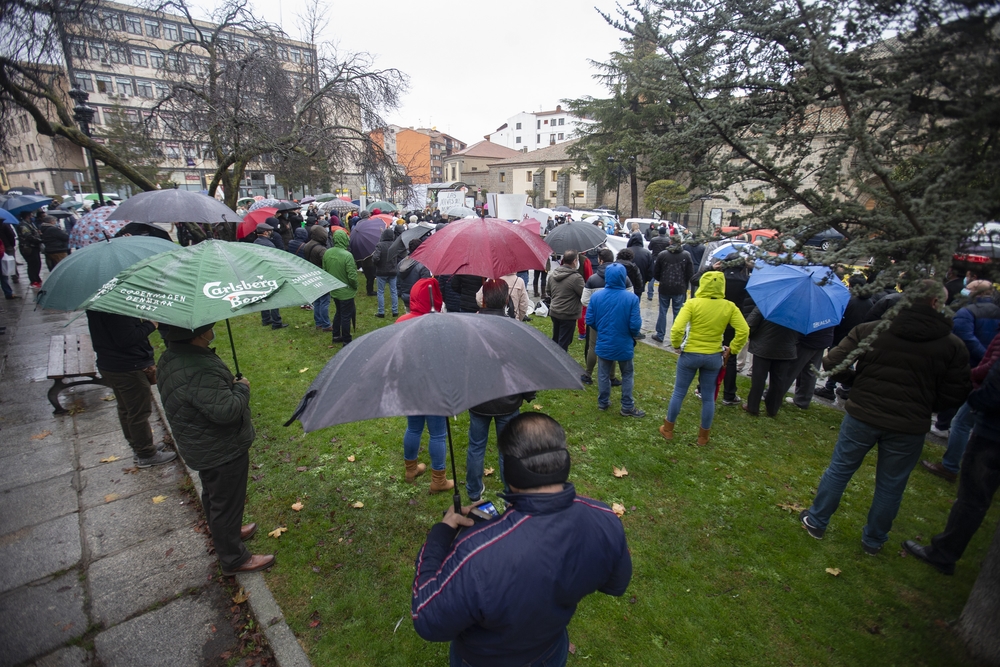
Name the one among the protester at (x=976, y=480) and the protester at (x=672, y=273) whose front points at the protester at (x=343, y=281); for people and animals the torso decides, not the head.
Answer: the protester at (x=976, y=480)

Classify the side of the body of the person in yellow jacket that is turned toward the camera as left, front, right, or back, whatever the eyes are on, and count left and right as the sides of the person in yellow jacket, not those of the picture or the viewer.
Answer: back

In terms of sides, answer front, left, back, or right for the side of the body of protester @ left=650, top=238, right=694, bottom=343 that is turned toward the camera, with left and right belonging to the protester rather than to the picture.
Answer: back

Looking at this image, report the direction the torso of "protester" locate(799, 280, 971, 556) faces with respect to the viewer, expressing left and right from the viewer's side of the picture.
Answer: facing away from the viewer

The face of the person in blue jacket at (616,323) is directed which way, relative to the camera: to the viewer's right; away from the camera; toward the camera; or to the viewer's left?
away from the camera

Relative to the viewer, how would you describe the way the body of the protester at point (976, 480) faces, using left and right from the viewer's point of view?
facing to the left of the viewer

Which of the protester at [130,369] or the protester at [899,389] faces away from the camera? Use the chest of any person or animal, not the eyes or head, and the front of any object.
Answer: the protester at [899,389]

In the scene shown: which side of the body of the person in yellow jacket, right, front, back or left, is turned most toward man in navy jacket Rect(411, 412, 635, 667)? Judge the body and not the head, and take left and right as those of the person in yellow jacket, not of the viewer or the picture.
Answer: back

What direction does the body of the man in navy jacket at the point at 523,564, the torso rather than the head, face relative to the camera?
away from the camera

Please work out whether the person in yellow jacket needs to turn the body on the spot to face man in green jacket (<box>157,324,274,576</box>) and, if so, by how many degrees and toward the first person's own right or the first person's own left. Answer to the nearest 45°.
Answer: approximately 135° to the first person's own left

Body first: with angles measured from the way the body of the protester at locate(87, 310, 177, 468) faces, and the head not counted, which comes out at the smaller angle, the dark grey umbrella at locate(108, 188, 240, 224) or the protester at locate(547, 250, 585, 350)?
the protester
